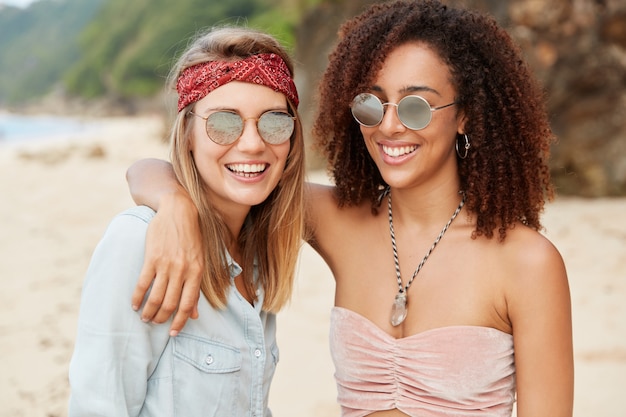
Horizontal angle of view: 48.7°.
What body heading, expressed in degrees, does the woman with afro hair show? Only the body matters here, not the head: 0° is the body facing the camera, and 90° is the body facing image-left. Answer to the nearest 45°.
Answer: approximately 45°

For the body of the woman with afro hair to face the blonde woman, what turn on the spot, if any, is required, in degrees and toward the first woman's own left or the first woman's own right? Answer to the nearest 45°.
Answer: approximately 45° to the first woman's own right

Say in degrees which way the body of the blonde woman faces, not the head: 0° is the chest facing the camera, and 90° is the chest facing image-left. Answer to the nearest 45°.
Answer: approximately 315°

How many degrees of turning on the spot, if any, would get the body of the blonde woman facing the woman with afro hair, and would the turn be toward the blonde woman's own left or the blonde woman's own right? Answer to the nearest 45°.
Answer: approximately 45° to the blonde woman's own left

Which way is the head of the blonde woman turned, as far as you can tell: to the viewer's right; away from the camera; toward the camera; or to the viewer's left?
toward the camera

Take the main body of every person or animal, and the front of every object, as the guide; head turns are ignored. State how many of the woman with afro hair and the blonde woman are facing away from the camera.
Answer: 0

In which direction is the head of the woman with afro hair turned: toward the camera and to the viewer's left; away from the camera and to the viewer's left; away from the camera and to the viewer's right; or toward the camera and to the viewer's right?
toward the camera and to the viewer's left
